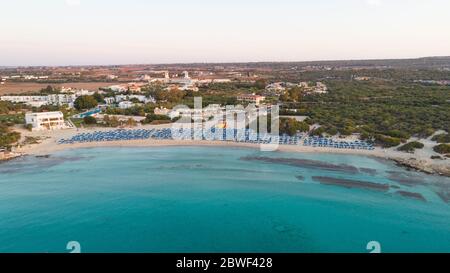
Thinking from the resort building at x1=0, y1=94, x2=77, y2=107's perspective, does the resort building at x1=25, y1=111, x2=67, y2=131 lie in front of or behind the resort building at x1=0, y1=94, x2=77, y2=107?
in front

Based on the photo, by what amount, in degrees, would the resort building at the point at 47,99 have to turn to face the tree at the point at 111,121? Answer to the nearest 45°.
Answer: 0° — it already faces it

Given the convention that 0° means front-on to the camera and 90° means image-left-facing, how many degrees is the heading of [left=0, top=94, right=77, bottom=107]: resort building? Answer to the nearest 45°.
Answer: approximately 0°

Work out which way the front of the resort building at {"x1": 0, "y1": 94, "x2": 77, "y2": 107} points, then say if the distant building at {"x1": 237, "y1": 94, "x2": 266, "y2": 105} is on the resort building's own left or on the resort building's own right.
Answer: on the resort building's own left

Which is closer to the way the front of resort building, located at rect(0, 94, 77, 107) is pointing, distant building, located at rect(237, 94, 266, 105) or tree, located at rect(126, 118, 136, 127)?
the tree

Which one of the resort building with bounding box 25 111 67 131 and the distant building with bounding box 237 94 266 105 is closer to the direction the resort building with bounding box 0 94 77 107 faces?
the resort building

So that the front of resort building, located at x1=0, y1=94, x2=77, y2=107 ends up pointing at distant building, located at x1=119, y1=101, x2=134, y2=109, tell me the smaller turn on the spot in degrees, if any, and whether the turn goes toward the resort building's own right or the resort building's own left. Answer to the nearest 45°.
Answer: approximately 45° to the resort building's own left

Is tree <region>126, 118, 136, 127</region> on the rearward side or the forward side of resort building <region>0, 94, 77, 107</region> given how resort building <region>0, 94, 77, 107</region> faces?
on the forward side
